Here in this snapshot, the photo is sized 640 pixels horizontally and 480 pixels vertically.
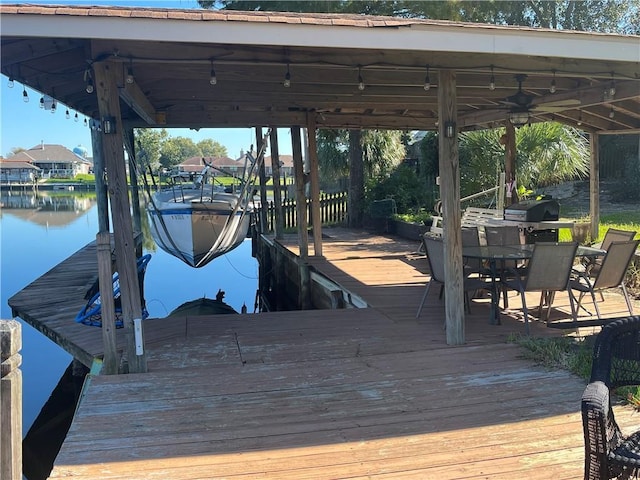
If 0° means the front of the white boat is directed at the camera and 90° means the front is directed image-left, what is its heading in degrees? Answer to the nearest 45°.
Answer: approximately 0°

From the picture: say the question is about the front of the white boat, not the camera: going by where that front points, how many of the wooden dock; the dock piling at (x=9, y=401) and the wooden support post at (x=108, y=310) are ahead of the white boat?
3

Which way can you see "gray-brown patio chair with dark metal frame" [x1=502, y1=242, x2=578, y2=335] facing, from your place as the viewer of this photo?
facing away from the viewer and to the left of the viewer

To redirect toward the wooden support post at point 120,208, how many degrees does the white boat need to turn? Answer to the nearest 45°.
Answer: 0° — it already faces it

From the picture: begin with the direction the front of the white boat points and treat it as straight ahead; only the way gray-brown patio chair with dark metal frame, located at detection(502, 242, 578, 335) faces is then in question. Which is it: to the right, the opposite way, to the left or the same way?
the opposite way
